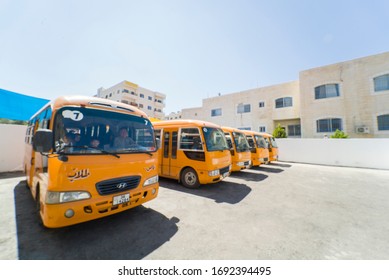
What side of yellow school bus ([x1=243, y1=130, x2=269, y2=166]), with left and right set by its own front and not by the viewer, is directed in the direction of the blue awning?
right

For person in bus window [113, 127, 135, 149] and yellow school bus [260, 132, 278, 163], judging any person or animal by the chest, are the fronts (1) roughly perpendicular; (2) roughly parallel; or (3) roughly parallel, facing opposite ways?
roughly parallel

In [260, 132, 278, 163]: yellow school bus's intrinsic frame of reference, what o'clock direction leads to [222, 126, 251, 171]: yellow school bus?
[222, 126, 251, 171]: yellow school bus is roughly at 2 o'clock from [260, 132, 278, 163]: yellow school bus.

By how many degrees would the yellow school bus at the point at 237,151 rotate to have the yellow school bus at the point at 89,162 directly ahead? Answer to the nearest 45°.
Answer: approximately 90° to its right

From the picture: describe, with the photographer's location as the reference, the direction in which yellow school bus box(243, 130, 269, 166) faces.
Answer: facing the viewer and to the right of the viewer

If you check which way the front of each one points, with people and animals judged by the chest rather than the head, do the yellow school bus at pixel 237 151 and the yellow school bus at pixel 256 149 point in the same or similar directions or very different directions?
same or similar directions

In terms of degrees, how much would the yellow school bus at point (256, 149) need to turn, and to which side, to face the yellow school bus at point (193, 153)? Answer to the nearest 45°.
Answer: approximately 90° to its right

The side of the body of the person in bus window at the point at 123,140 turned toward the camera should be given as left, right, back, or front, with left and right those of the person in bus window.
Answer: front

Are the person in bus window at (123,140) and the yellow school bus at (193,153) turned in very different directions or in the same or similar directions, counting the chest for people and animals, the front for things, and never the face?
same or similar directions

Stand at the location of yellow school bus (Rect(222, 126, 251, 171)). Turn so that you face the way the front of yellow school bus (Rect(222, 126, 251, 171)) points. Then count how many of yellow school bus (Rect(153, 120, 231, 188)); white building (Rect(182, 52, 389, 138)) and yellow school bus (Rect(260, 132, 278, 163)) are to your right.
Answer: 1

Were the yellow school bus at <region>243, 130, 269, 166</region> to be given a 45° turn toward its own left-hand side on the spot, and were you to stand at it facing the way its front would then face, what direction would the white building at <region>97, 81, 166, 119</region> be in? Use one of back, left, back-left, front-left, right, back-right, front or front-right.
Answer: back-left

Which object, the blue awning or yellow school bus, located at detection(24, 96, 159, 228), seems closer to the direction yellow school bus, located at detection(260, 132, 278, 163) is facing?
the yellow school bus

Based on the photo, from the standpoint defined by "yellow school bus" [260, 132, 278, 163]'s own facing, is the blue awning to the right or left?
on its right

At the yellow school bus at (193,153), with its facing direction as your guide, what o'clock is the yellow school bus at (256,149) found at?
the yellow school bus at (256,149) is roughly at 9 o'clock from the yellow school bus at (193,153).

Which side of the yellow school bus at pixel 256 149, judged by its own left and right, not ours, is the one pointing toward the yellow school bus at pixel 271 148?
left

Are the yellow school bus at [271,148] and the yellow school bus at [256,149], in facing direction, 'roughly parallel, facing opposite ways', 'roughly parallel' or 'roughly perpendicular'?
roughly parallel

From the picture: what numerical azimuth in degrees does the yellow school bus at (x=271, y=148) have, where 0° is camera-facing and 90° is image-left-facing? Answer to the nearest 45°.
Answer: approximately 315°
